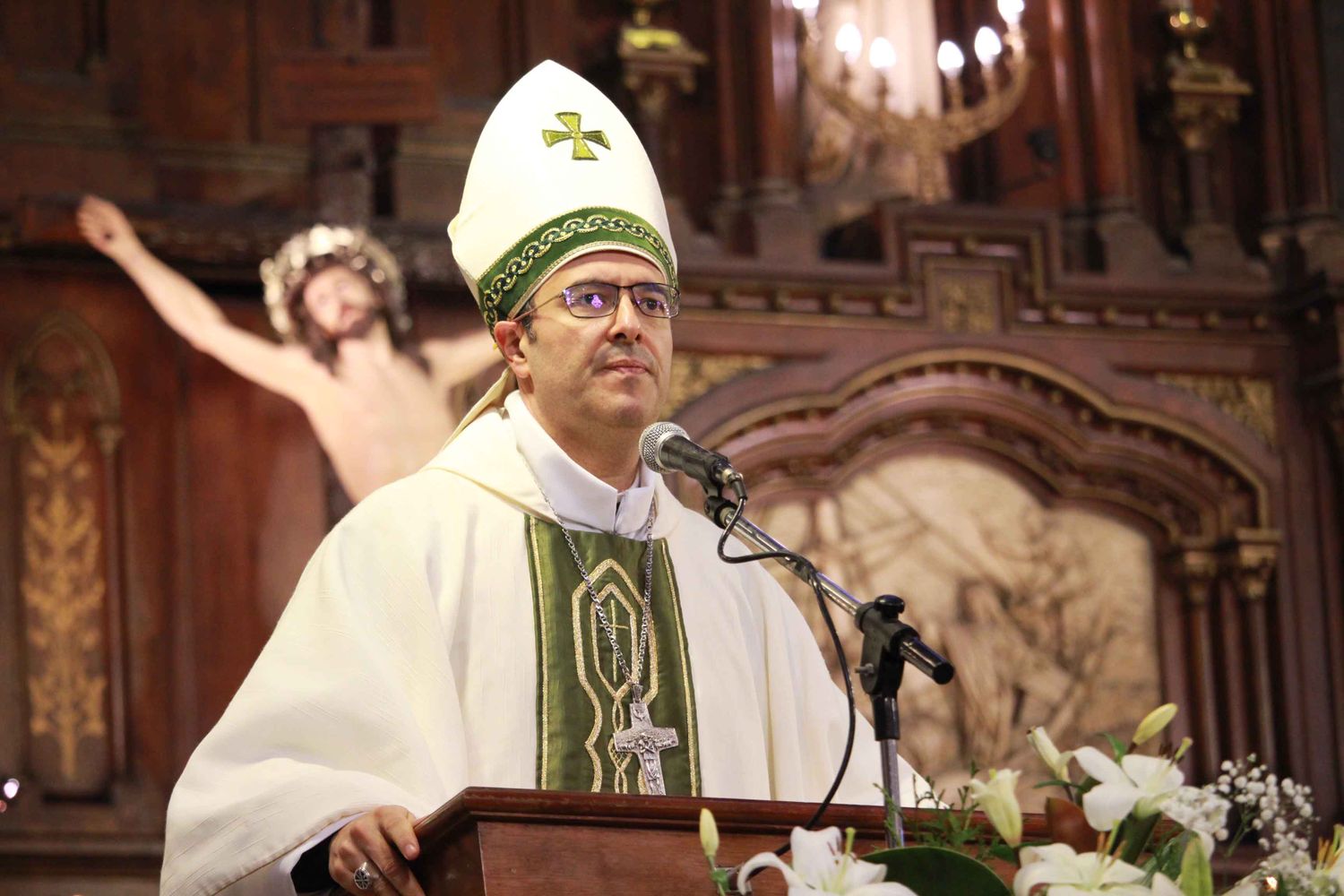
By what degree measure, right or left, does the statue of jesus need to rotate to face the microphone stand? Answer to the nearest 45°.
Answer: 0° — it already faces it

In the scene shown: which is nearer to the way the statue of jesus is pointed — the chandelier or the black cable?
the black cable

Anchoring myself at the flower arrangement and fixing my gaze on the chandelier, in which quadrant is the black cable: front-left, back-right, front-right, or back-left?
front-left

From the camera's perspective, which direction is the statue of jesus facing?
toward the camera

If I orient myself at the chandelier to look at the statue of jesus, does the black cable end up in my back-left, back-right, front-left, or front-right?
front-left

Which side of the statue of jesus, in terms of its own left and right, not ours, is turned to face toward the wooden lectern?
front

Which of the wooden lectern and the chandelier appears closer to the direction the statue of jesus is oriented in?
the wooden lectern

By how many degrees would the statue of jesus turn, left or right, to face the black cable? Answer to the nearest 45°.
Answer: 0° — it already faces it

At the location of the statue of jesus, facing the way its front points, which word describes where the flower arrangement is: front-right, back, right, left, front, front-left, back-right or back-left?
front
